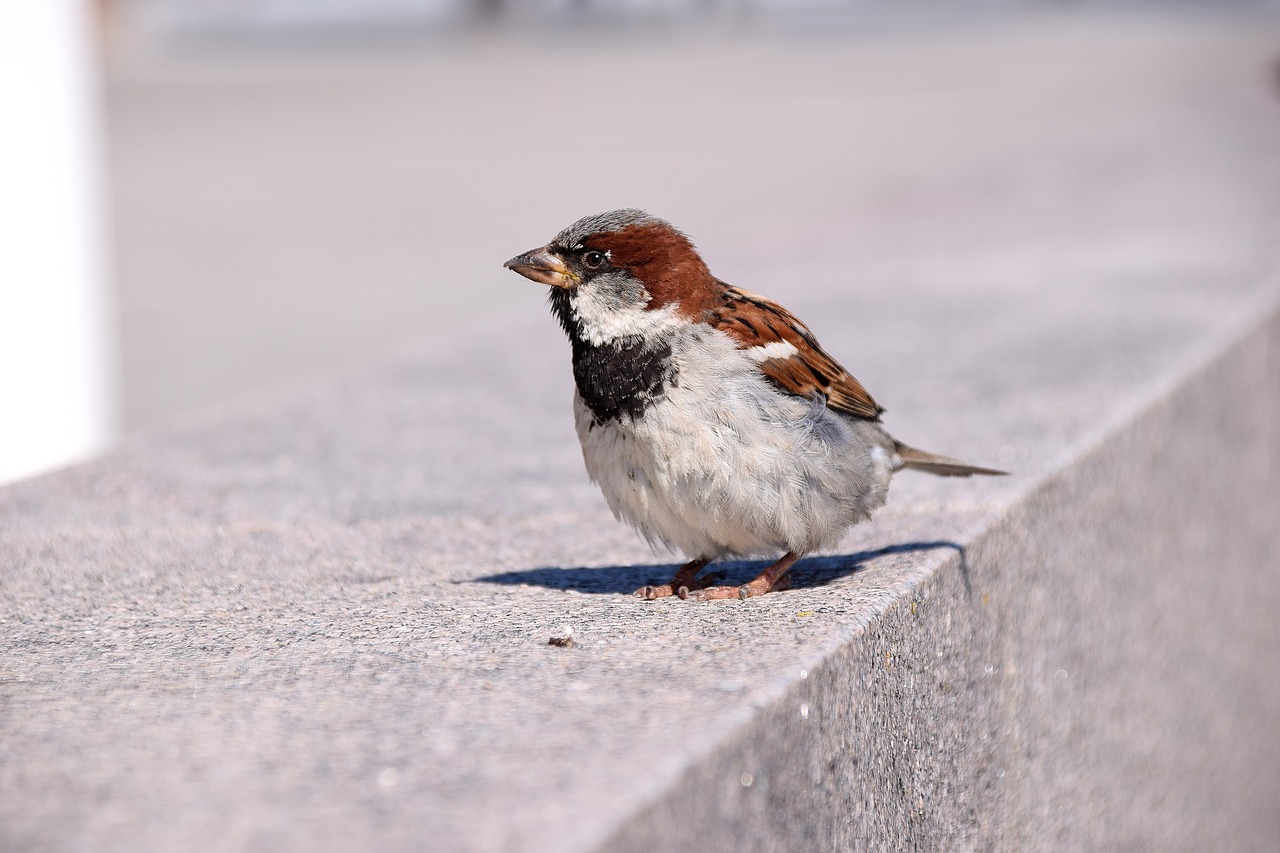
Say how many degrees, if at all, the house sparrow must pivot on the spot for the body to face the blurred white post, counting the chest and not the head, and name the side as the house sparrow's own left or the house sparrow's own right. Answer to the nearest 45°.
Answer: approximately 90° to the house sparrow's own right

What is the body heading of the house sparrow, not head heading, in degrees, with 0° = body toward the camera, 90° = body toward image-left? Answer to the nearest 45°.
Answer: approximately 45°
